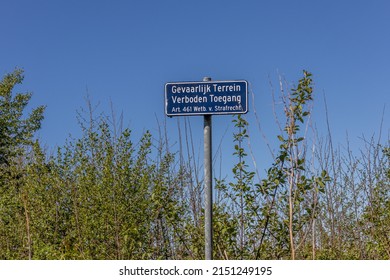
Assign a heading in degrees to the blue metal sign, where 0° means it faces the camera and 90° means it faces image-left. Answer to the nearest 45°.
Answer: approximately 0°
